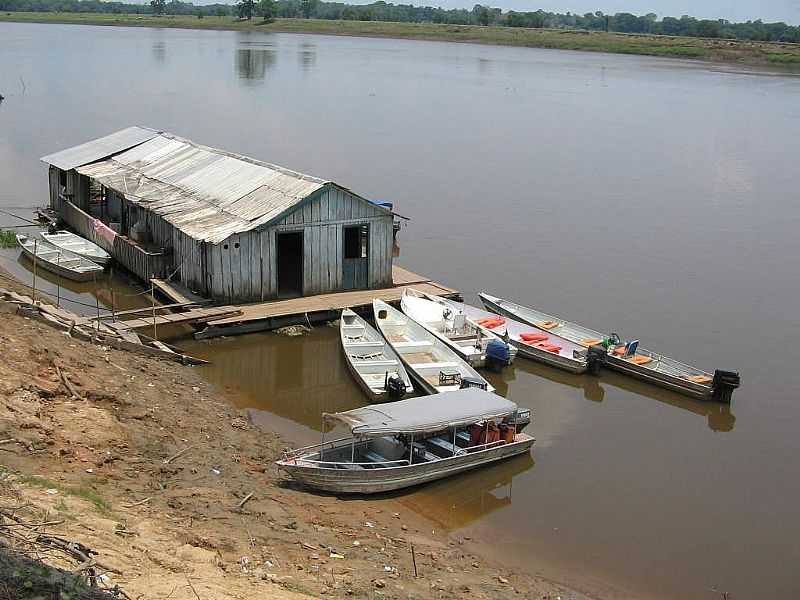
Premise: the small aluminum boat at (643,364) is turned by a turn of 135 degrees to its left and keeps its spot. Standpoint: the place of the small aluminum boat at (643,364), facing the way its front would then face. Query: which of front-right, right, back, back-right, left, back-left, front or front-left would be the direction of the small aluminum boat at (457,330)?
right

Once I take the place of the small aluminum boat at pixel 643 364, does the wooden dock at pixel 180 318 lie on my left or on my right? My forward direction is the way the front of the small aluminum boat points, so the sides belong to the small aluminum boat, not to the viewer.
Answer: on my left

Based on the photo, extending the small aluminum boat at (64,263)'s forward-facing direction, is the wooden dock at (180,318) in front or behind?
behind

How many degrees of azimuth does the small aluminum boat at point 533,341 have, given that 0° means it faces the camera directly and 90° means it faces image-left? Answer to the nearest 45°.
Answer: approximately 135°

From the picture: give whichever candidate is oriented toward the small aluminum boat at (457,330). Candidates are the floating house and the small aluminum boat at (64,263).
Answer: the floating house

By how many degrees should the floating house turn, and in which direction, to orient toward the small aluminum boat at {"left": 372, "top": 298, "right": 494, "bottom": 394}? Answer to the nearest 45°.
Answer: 0° — it already faces it

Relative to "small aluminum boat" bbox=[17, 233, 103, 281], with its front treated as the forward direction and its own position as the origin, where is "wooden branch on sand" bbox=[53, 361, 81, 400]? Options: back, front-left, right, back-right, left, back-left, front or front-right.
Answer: back-left

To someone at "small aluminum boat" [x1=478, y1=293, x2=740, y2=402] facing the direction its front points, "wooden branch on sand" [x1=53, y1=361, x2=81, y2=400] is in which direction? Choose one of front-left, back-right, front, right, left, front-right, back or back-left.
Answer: left

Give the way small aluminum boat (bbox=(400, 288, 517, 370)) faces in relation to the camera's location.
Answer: facing away from the viewer and to the left of the viewer

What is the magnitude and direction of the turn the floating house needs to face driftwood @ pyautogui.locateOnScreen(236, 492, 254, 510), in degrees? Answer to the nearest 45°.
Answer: approximately 45° to its right

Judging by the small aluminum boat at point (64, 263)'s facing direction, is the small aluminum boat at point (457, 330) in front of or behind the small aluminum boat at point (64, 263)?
behind

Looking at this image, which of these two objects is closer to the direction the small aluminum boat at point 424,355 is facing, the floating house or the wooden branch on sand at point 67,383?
the floating house

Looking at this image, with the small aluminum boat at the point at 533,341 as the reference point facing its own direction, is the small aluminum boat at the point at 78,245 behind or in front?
in front
